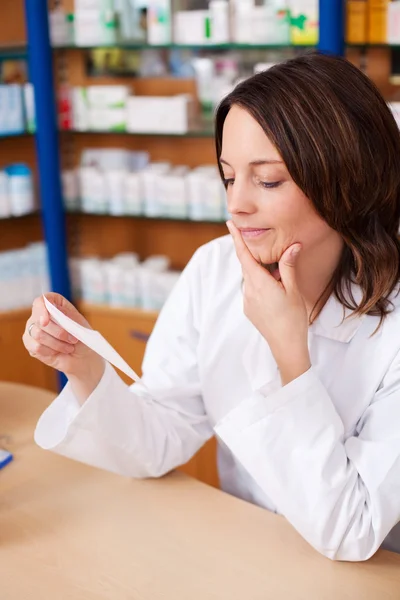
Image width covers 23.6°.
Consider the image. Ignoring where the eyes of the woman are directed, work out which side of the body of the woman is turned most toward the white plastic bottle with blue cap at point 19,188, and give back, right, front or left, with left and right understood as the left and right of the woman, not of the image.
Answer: right

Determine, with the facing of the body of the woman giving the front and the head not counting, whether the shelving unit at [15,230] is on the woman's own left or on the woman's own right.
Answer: on the woman's own right

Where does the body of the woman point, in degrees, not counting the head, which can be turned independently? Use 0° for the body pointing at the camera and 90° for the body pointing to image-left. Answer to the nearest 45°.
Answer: approximately 45°

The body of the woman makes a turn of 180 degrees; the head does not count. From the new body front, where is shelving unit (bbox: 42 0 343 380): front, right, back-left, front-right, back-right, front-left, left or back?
front-left
